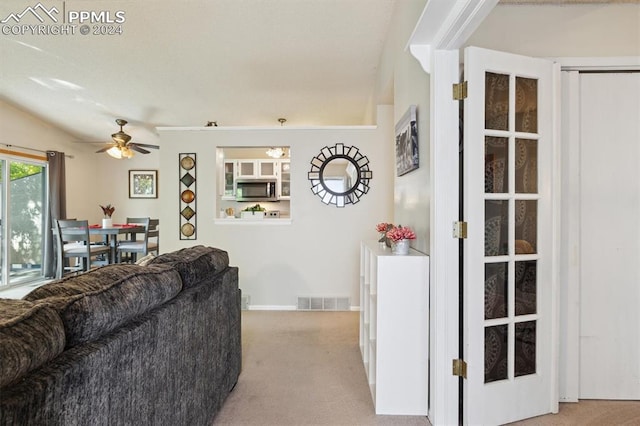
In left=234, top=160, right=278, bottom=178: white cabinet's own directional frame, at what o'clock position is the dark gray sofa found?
The dark gray sofa is roughly at 12 o'clock from the white cabinet.

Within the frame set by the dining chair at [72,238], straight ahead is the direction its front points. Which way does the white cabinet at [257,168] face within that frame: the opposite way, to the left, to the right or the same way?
the opposite way

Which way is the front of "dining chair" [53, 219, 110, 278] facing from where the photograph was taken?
facing away from the viewer and to the right of the viewer

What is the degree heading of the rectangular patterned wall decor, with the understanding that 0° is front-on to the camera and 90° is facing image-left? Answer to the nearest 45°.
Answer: approximately 0°

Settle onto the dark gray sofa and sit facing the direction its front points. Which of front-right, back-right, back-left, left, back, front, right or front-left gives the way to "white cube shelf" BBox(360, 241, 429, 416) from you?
back-right

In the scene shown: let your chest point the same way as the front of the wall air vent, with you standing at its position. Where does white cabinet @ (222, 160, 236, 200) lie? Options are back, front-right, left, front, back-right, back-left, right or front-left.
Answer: back-right

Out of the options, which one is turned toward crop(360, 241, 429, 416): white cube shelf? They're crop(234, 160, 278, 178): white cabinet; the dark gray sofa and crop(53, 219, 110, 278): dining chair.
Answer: crop(234, 160, 278, 178): white cabinet

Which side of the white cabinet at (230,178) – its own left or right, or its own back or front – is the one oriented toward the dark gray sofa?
front

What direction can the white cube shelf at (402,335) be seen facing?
to the viewer's left

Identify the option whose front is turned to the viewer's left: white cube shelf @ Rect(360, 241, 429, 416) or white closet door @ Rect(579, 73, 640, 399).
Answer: the white cube shelf

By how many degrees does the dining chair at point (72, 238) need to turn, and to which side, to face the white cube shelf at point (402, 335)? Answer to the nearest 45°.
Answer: approximately 135° to its right

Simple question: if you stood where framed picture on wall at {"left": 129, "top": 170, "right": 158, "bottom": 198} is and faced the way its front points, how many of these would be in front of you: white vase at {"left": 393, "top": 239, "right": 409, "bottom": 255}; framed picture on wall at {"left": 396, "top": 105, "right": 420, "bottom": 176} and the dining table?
3
